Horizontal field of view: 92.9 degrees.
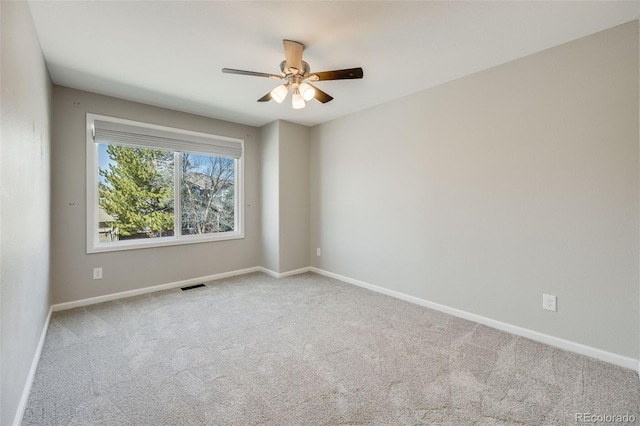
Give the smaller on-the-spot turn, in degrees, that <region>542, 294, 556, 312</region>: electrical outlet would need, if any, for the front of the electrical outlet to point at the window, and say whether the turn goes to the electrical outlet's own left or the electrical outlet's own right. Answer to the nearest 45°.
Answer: approximately 90° to the electrical outlet's own right

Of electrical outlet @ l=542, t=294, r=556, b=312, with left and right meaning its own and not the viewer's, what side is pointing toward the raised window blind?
right
